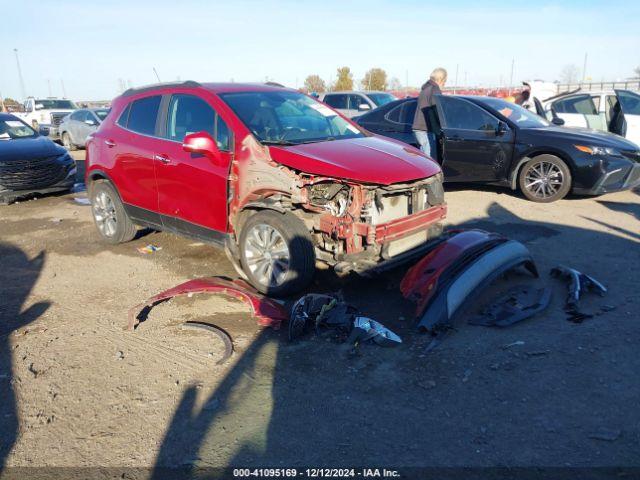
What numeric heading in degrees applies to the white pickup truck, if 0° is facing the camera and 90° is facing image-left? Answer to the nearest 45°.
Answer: approximately 315°

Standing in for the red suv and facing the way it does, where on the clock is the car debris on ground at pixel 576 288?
The car debris on ground is roughly at 11 o'clock from the red suv.

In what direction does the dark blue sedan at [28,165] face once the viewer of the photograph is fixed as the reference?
facing the viewer and to the right of the viewer

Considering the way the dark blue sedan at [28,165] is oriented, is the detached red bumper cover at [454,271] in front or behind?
in front

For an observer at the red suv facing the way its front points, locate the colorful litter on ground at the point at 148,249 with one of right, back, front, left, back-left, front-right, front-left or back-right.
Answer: back

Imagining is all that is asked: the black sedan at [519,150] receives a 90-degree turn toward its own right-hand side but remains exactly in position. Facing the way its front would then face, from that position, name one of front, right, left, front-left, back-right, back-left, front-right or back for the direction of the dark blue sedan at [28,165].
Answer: front-right

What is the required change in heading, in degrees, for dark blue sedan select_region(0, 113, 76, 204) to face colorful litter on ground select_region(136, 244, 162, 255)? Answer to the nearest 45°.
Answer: approximately 45° to its right

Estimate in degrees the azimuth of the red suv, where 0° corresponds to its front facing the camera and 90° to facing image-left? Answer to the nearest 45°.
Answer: approximately 315°

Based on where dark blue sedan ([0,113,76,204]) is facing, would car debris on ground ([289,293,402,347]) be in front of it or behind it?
in front

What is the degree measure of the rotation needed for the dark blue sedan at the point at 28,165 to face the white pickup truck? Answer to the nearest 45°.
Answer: approximately 135° to its left

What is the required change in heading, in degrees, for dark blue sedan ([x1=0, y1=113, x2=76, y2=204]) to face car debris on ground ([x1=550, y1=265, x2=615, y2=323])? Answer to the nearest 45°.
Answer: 0° — it already faces it
